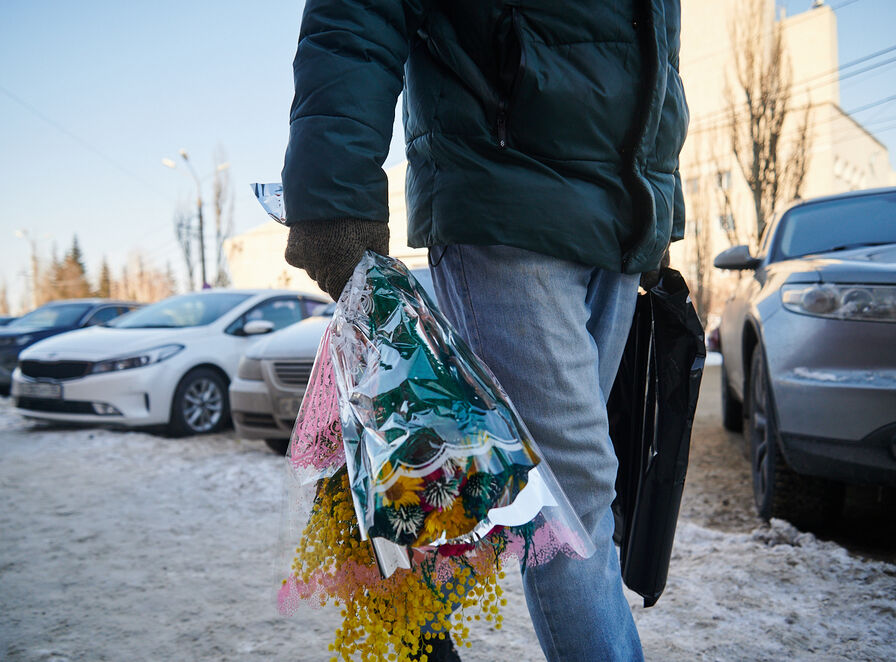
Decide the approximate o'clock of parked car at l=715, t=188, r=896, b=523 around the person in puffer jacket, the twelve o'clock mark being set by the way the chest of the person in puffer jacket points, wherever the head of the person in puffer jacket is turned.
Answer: The parked car is roughly at 9 o'clock from the person in puffer jacket.

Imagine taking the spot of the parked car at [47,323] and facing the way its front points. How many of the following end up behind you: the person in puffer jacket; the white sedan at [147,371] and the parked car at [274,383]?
0

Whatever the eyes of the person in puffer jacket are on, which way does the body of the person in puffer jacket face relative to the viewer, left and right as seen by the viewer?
facing the viewer and to the right of the viewer

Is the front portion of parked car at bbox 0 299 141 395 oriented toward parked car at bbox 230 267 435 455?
no

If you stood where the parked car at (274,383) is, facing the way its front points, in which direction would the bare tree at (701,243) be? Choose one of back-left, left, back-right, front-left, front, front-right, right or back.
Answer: back

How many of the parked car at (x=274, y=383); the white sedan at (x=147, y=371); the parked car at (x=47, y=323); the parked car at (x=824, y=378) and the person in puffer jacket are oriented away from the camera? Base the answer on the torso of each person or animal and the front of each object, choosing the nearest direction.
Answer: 0

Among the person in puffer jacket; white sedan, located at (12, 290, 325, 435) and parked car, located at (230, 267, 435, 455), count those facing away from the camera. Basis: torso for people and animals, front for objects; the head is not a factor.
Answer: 0

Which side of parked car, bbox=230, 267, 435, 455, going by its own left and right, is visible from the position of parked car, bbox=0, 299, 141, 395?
right

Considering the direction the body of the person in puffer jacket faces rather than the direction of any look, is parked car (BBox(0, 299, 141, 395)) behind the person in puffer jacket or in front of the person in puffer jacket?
behind

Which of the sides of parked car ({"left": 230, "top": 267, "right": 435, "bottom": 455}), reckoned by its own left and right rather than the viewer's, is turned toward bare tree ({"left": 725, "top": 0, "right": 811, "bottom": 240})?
back

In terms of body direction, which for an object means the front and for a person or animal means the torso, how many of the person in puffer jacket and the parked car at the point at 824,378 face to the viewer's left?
0

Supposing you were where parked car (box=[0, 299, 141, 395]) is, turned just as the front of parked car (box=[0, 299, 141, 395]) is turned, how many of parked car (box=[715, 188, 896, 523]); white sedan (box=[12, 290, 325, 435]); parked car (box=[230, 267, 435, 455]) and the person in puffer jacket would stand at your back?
0

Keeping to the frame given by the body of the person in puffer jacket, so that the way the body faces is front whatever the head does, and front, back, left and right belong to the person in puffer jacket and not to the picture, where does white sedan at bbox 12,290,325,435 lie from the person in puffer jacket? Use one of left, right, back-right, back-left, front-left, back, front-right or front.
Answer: back

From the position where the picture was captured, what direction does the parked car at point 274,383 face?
facing the viewer and to the left of the viewer

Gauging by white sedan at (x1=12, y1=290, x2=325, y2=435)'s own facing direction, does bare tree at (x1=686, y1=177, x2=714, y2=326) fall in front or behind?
behind

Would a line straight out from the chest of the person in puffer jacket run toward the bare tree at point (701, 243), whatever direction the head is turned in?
no

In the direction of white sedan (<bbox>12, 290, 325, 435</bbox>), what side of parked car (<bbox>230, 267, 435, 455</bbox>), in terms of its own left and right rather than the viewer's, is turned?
right

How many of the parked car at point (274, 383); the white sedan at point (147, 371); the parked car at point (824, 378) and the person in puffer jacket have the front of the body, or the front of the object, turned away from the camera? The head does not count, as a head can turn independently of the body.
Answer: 0

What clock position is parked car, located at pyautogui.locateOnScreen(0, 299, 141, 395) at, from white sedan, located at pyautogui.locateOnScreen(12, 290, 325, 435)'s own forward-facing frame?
The parked car is roughly at 4 o'clock from the white sedan.

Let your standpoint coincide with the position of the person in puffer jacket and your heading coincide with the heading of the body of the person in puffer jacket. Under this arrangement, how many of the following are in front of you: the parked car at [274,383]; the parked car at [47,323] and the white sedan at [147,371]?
0

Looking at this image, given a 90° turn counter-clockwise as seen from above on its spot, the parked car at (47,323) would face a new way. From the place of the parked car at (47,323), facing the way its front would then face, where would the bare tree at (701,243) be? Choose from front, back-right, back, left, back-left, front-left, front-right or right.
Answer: front-left

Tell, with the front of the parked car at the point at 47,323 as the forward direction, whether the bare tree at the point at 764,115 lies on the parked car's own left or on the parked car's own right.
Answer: on the parked car's own left

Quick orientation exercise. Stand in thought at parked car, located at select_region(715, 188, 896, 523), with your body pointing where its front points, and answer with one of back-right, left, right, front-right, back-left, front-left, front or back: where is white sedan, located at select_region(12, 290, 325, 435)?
back-right

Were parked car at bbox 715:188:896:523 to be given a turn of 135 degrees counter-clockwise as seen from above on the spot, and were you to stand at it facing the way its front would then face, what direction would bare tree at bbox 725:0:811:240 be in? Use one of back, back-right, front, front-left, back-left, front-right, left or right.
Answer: front
